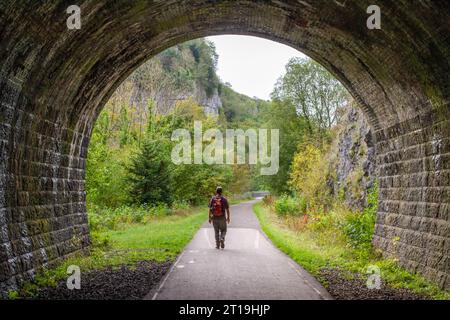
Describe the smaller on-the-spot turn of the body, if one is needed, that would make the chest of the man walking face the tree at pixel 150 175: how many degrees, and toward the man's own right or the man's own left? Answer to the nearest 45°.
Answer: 0° — they already face it

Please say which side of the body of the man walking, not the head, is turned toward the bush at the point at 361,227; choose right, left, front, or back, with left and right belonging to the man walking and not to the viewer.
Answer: right

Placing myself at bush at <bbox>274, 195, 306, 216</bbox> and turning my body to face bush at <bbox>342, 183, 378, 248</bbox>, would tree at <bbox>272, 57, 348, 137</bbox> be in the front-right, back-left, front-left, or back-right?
back-left

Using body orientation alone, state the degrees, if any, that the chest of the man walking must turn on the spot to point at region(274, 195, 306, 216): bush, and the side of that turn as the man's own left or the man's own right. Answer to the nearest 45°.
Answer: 0° — they already face it

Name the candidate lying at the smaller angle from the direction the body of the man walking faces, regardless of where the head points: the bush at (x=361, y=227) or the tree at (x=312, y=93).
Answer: the tree

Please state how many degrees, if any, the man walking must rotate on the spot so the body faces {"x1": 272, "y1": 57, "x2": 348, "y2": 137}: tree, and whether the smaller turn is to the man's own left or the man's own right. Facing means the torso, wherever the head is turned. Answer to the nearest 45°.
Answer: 0° — they already face it

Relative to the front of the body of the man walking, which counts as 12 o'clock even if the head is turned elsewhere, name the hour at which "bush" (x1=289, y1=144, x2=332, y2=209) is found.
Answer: The bush is roughly at 1 o'clock from the man walking.

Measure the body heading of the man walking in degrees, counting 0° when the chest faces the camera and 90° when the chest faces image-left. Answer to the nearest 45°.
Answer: approximately 180°

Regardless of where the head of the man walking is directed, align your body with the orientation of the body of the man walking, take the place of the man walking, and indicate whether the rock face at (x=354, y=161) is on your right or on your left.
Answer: on your right

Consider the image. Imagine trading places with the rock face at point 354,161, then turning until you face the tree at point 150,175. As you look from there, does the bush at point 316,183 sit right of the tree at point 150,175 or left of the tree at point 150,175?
right
